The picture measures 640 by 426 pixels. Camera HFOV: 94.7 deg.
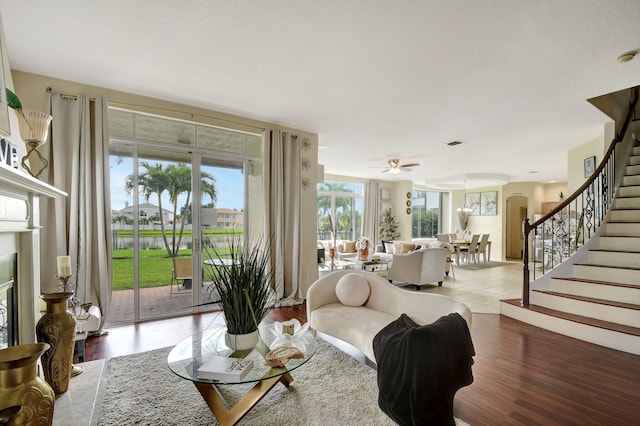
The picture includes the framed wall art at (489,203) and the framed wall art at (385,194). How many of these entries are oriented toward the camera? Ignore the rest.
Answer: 2

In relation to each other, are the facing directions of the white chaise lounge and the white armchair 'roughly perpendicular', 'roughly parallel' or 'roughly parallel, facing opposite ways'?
roughly perpendicular

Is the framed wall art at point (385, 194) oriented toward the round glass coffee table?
yes

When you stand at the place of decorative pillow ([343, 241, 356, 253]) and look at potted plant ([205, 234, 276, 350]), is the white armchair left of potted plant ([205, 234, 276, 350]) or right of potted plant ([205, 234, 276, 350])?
left

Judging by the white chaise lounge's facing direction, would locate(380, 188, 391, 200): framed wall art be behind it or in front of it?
behind
